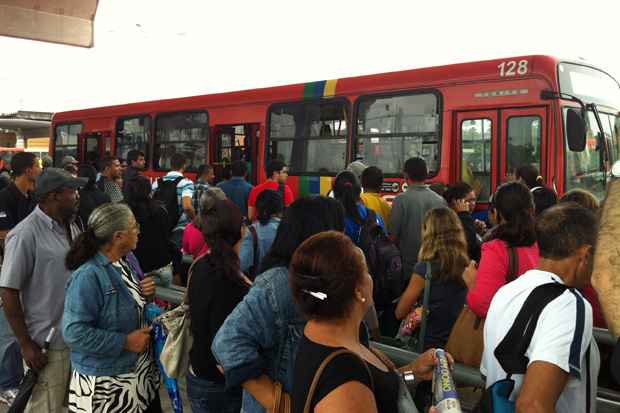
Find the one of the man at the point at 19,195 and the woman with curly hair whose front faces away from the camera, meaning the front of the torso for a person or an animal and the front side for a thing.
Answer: the woman with curly hair

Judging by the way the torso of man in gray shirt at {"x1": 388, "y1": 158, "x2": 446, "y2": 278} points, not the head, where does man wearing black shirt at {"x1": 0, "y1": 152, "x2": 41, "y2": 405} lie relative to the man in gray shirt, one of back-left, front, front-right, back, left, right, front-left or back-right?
left

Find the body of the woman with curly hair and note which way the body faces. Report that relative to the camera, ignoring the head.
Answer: away from the camera

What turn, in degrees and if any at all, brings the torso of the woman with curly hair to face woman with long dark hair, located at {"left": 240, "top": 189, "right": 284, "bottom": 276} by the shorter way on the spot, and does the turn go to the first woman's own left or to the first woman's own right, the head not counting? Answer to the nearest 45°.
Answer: approximately 90° to the first woman's own left

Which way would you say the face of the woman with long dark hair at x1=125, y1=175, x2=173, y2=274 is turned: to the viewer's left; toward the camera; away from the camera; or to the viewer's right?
away from the camera

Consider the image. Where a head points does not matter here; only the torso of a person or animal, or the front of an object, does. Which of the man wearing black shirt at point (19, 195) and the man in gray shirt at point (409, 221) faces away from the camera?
the man in gray shirt

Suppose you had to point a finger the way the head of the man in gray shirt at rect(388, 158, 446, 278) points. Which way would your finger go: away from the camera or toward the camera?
away from the camera

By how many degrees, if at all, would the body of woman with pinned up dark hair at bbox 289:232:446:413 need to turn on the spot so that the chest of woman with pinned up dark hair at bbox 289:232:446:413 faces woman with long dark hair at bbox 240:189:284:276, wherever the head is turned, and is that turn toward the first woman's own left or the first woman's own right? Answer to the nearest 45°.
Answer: approximately 45° to the first woman's own left

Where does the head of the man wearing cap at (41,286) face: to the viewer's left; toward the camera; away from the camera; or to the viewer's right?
to the viewer's right

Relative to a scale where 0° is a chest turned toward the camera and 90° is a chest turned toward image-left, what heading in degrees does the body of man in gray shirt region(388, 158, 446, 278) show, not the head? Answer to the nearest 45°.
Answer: approximately 180°
